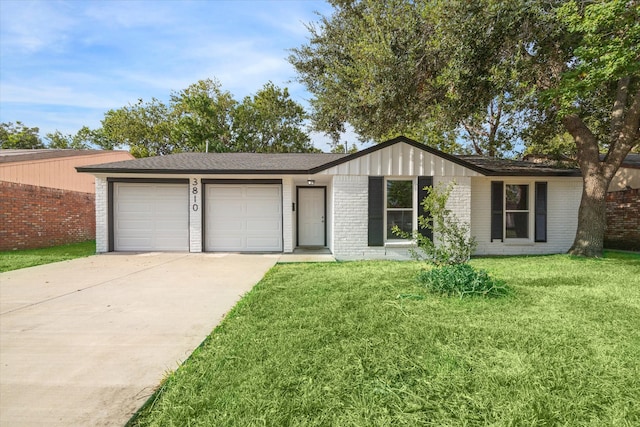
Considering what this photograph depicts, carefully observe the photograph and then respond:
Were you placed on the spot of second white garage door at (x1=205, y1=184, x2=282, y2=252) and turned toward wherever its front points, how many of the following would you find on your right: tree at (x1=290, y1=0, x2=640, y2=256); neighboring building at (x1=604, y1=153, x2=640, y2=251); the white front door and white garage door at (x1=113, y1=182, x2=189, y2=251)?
1

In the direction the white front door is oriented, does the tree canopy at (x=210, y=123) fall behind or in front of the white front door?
behind

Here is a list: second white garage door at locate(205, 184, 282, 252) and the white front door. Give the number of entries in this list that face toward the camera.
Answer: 2

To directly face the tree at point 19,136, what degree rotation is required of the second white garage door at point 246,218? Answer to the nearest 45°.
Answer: approximately 135° to its right

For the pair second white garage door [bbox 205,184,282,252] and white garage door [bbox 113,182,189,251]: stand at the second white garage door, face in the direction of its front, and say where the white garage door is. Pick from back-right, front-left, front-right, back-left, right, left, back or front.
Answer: right

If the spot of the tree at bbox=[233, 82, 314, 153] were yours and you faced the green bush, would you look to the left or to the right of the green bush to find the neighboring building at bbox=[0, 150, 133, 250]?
right

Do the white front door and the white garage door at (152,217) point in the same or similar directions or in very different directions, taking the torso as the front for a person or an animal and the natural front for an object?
same or similar directions

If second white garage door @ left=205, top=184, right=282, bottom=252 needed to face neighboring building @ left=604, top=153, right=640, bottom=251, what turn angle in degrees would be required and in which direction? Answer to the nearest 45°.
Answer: approximately 90° to its left

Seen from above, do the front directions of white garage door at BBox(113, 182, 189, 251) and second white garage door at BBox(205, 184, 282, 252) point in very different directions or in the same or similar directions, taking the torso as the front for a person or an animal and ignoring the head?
same or similar directions

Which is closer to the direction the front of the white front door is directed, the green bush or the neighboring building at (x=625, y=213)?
the green bush

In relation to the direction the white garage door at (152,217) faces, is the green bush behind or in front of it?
in front

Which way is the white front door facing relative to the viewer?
toward the camera

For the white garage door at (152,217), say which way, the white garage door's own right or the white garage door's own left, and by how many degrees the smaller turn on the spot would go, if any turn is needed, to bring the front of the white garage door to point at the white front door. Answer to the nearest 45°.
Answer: approximately 90° to the white garage door's own left

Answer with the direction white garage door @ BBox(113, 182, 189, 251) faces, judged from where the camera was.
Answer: facing the viewer

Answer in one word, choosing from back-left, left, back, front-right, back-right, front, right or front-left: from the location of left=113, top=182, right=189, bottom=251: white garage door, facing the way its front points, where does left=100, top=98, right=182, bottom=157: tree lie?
back
